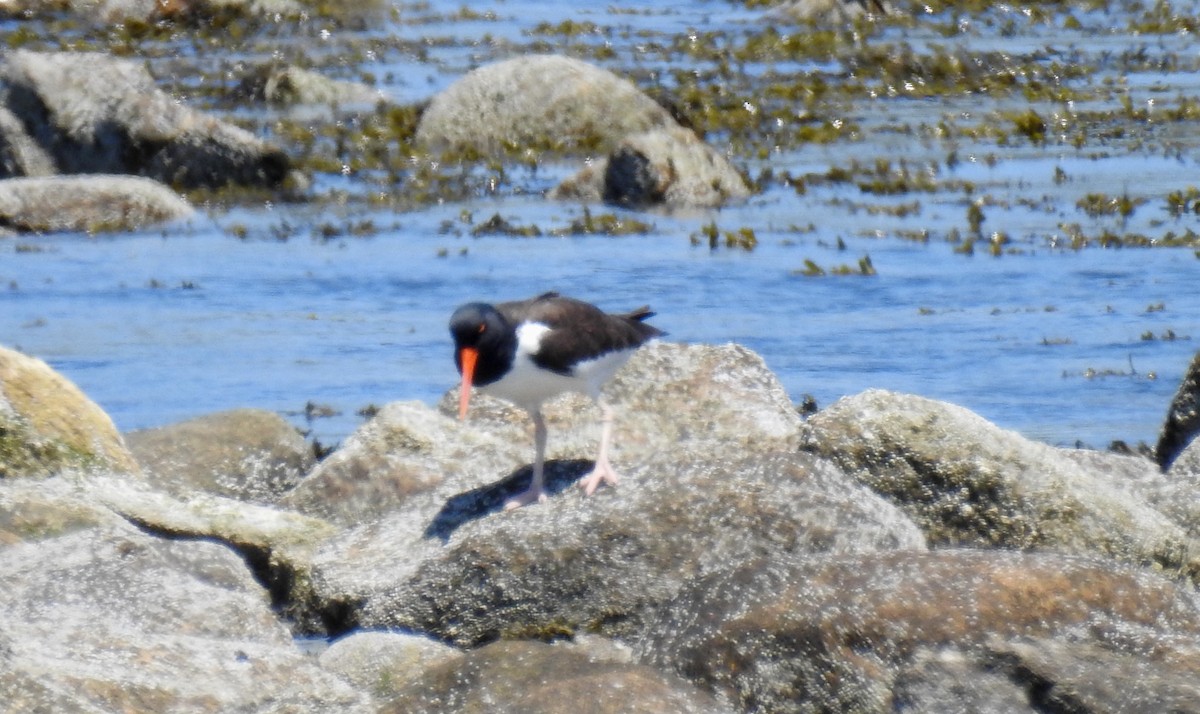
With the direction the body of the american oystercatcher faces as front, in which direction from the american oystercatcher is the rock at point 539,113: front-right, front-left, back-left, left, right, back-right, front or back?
back-right

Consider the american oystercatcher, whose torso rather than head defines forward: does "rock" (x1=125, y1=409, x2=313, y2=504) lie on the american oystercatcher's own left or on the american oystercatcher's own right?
on the american oystercatcher's own right

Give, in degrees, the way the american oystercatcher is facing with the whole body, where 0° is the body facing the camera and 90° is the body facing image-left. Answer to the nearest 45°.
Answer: approximately 45°

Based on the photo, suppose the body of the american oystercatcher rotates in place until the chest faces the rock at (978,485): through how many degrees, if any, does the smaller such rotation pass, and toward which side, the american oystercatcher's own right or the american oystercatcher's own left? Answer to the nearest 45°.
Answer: approximately 135° to the american oystercatcher's own left

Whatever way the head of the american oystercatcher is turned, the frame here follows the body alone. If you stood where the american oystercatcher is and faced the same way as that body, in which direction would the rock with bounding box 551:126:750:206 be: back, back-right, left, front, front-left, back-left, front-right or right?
back-right

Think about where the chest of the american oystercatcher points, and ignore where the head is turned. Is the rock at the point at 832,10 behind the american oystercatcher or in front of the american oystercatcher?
behind

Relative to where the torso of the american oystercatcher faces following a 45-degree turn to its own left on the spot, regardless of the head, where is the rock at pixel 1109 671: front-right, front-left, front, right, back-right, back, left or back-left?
front-left

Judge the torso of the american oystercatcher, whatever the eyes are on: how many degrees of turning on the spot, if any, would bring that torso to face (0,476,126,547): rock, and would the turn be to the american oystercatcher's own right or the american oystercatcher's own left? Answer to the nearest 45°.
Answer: approximately 45° to the american oystercatcher's own right

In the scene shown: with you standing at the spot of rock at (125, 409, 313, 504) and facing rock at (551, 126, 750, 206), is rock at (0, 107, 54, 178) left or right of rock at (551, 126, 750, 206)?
left

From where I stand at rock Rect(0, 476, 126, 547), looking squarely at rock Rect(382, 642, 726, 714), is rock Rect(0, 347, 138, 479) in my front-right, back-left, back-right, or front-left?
back-left

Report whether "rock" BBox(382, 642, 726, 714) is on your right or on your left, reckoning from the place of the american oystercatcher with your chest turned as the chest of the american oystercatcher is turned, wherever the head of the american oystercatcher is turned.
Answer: on your left
